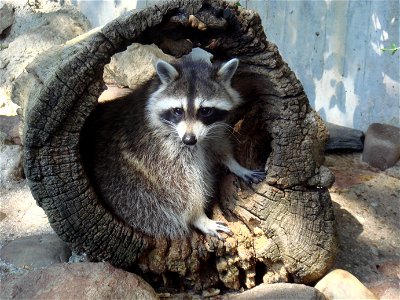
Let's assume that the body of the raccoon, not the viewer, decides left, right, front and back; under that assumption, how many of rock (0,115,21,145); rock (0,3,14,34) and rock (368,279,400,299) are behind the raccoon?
2

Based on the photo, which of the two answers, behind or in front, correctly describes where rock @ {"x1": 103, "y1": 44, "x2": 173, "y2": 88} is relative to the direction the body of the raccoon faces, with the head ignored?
behind

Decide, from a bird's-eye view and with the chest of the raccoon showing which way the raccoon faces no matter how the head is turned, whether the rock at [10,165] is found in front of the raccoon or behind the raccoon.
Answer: behind

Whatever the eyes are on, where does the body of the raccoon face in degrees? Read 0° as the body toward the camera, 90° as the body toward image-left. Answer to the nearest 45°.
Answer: approximately 315°

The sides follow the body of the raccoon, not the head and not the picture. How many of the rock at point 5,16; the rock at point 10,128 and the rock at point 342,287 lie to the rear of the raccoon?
2

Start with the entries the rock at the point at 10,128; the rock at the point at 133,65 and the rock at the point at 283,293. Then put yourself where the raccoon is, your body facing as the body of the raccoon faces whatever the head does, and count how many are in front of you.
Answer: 1

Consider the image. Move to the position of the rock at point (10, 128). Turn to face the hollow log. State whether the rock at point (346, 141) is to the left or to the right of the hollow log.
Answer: left

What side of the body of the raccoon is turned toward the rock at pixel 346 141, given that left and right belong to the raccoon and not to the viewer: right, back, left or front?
left

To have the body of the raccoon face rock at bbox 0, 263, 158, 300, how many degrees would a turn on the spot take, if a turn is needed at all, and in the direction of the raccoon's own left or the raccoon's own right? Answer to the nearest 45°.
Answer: approximately 90° to the raccoon's own right

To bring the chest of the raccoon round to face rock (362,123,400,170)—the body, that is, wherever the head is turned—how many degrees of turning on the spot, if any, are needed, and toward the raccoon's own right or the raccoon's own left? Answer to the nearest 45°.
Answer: approximately 90° to the raccoon's own left

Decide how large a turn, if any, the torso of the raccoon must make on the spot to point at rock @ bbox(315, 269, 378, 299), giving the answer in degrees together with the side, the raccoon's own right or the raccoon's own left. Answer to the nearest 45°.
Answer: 0° — it already faces it

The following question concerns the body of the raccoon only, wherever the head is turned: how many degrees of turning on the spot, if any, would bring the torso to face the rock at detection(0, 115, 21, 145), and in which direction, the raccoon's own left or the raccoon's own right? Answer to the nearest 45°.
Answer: approximately 180°
